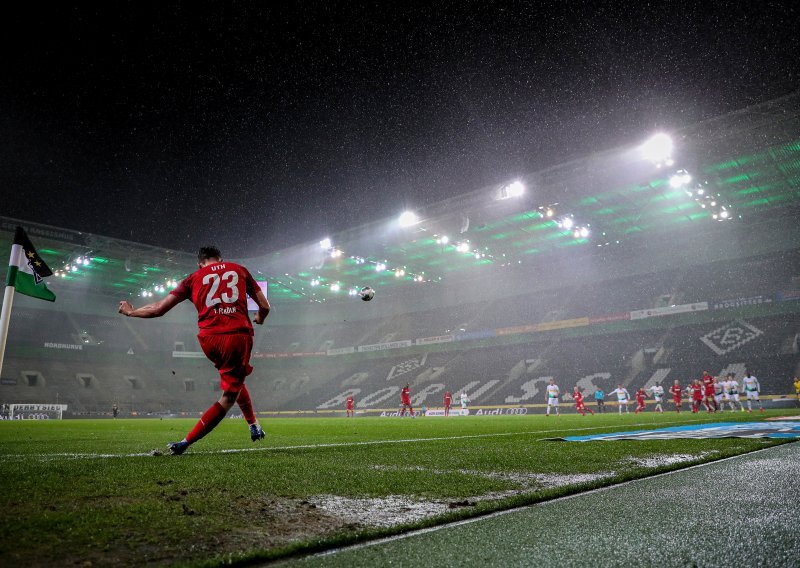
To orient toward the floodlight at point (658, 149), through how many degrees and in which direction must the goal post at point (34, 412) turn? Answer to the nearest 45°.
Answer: approximately 45° to its left

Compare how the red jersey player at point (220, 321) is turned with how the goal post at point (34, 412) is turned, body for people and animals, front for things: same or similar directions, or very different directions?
very different directions

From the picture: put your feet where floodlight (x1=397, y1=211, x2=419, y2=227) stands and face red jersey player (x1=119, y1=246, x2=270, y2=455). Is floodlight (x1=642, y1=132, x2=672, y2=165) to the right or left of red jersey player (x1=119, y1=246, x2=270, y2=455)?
left

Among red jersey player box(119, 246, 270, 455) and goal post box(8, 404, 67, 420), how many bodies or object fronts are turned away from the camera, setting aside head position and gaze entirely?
1

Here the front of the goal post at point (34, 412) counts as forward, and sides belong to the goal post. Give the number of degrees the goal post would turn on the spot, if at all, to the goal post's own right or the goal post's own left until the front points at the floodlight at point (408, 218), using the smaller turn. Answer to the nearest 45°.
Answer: approximately 45° to the goal post's own left

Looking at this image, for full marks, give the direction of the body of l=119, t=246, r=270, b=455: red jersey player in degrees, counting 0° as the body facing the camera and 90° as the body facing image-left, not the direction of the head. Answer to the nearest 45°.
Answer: approximately 180°

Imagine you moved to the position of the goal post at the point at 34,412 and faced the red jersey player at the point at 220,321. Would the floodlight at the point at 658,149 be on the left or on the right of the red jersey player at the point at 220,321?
left

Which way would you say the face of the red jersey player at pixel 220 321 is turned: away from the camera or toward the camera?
away from the camera

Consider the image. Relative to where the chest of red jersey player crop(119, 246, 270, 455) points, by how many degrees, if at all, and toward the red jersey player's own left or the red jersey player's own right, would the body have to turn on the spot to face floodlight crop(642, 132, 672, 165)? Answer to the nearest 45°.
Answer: approximately 45° to the red jersey player's own right

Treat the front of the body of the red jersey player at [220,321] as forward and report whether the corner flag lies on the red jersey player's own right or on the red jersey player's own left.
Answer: on the red jersey player's own left
